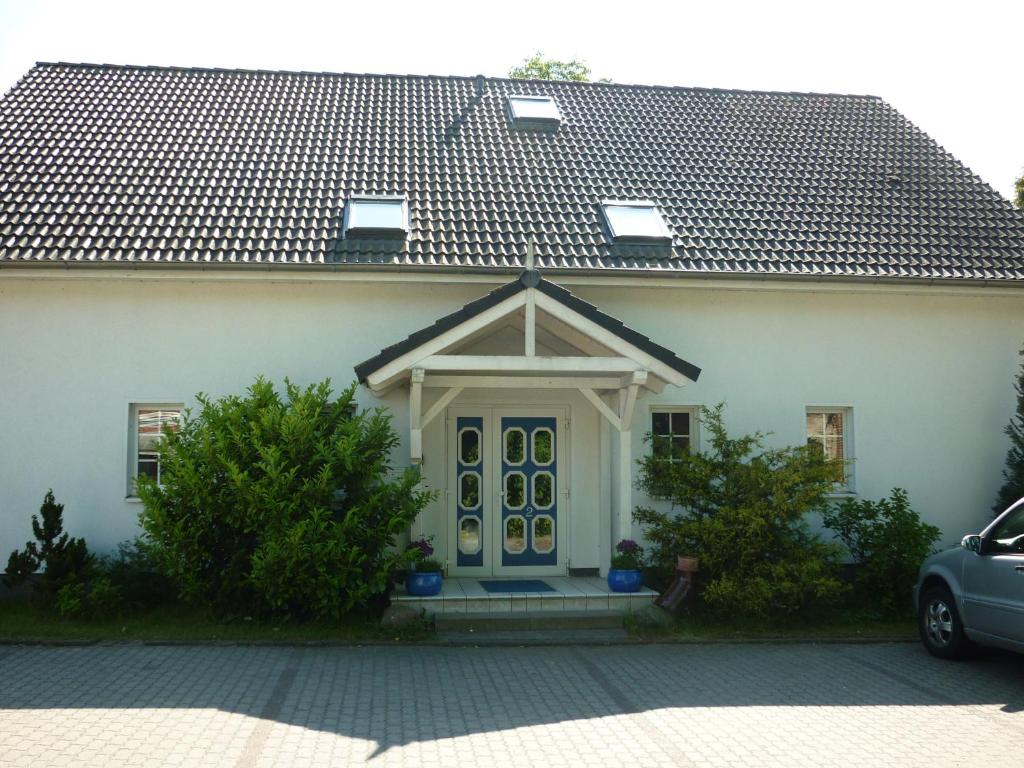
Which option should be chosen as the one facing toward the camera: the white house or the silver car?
the white house

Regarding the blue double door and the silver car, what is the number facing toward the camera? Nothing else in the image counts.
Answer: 1

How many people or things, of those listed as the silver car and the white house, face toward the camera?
1

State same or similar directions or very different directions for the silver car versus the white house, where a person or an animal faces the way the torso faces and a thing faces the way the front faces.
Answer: very different directions

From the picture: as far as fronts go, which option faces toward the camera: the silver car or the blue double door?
the blue double door

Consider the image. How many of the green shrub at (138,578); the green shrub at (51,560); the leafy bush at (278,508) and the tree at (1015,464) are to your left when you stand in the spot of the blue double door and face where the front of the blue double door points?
1

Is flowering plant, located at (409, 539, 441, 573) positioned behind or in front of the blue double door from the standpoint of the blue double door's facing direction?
in front

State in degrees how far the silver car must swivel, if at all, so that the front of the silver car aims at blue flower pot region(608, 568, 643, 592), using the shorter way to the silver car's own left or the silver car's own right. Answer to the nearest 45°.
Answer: approximately 45° to the silver car's own left

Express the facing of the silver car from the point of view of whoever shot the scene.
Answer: facing away from the viewer and to the left of the viewer

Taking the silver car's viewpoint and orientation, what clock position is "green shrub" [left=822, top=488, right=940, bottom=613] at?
The green shrub is roughly at 1 o'clock from the silver car.

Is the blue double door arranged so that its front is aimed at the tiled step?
yes

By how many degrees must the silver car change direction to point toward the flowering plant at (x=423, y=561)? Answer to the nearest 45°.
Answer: approximately 45° to its left

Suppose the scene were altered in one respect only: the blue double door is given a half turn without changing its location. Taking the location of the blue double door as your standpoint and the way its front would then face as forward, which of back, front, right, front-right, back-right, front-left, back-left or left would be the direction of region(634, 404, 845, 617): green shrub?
back-right

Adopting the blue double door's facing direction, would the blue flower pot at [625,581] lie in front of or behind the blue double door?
in front

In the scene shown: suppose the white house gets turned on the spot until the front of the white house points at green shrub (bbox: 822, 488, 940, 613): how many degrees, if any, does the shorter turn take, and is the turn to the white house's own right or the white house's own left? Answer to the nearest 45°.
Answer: approximately 90° to the white house's own left

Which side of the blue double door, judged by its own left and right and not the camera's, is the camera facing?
front

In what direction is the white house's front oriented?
toward the camera
